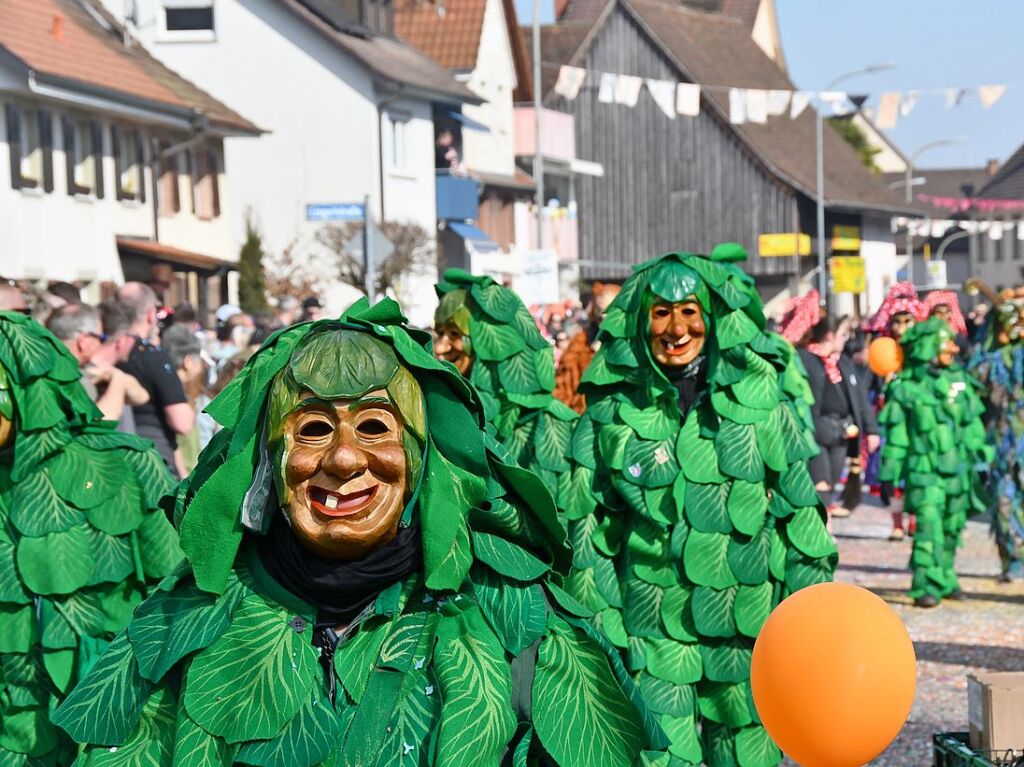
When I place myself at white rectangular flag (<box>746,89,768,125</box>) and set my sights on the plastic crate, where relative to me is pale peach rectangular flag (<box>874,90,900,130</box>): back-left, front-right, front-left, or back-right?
front-left

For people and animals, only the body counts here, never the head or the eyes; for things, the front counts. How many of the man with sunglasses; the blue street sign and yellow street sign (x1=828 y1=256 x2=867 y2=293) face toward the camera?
2

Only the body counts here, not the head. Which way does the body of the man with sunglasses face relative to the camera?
to the viewer's right

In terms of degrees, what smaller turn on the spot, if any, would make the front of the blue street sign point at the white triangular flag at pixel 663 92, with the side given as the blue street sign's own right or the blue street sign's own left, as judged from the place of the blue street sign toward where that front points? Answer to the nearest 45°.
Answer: approximately 135° to the blue street sign's own left

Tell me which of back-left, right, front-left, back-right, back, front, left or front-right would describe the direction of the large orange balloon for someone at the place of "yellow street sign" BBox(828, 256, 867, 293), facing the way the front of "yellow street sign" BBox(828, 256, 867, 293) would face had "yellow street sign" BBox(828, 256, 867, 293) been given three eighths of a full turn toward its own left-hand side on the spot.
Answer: back-right

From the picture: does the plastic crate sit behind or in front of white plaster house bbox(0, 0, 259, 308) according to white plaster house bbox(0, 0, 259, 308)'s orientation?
in front

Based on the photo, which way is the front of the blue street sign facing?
toward the camera

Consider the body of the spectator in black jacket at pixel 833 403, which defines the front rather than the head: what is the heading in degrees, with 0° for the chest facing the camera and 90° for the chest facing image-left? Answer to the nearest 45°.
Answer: approximately 315°

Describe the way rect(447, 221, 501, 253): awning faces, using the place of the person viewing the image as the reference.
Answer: facing the viewer and to the right of the viewer

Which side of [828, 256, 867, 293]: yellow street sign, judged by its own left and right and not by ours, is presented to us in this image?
front
